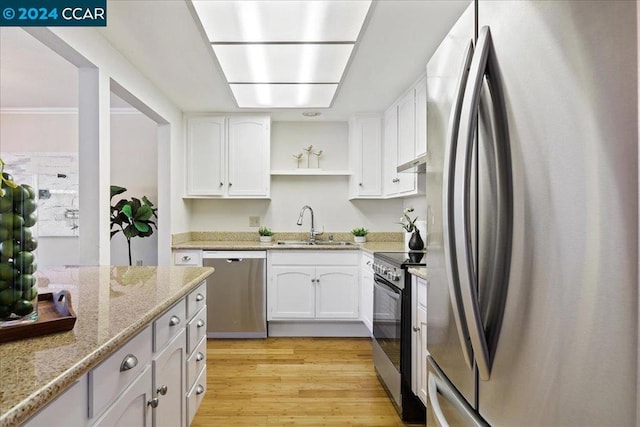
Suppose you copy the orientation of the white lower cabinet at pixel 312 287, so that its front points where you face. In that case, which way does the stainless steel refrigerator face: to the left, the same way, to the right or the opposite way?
to the right

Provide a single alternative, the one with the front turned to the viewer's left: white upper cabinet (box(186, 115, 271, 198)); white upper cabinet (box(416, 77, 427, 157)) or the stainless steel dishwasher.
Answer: white upper cabinet (box(416, 77, 427, 157))

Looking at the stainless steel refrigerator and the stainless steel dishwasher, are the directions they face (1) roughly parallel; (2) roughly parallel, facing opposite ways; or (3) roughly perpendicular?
roughly perpendicular

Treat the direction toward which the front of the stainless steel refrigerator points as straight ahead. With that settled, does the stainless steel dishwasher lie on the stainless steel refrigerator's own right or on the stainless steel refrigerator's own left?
on the stainless steel refrigerator's own right

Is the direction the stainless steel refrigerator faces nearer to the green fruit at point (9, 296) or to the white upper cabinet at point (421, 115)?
the green fruit

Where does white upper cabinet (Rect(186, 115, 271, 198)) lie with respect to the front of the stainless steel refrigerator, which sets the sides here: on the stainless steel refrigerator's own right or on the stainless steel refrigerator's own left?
on the stainless steel refrigerator's own right

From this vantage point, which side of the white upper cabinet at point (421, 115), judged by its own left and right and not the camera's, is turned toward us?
left

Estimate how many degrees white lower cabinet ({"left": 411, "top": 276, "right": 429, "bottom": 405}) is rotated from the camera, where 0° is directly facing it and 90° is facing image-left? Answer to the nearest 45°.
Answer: approximately 90°

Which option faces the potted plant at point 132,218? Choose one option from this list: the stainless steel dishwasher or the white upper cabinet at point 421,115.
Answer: the white upper cabinet

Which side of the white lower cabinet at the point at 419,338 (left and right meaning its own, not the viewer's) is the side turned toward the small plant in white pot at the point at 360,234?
right
